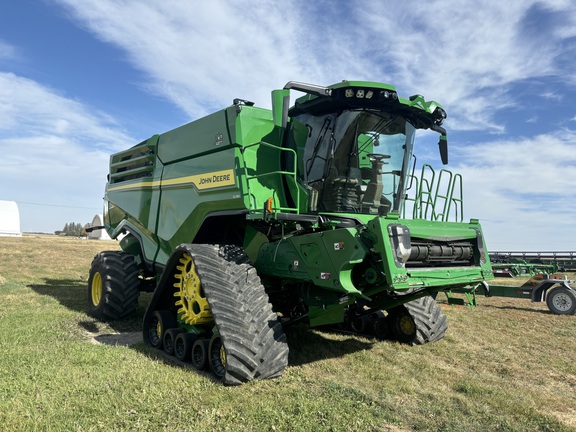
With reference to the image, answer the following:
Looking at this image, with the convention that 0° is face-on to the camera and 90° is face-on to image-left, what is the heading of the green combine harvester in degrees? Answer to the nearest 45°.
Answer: approximately 315°
